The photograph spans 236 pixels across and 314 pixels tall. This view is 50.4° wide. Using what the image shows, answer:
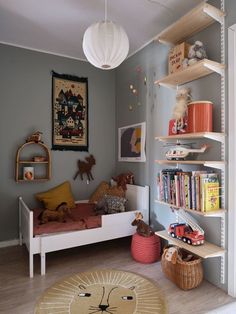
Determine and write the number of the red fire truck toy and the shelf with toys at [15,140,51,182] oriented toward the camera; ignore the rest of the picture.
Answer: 1

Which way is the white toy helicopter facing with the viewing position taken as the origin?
facing to the left of the viewer

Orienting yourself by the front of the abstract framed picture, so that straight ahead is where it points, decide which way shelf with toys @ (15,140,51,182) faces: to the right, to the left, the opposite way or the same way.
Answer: to the left

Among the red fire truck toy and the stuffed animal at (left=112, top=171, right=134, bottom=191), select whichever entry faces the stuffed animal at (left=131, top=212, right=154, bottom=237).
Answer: the red fire truck toy

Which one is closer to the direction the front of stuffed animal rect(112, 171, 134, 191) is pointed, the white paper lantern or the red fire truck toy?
the red fire truck toy

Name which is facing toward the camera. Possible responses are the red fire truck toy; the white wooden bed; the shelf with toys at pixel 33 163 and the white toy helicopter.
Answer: the shelf with toys

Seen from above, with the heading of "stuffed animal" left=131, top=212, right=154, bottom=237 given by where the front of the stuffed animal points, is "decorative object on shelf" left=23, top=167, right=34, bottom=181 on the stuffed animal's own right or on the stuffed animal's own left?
on the stuffed animal's own right
